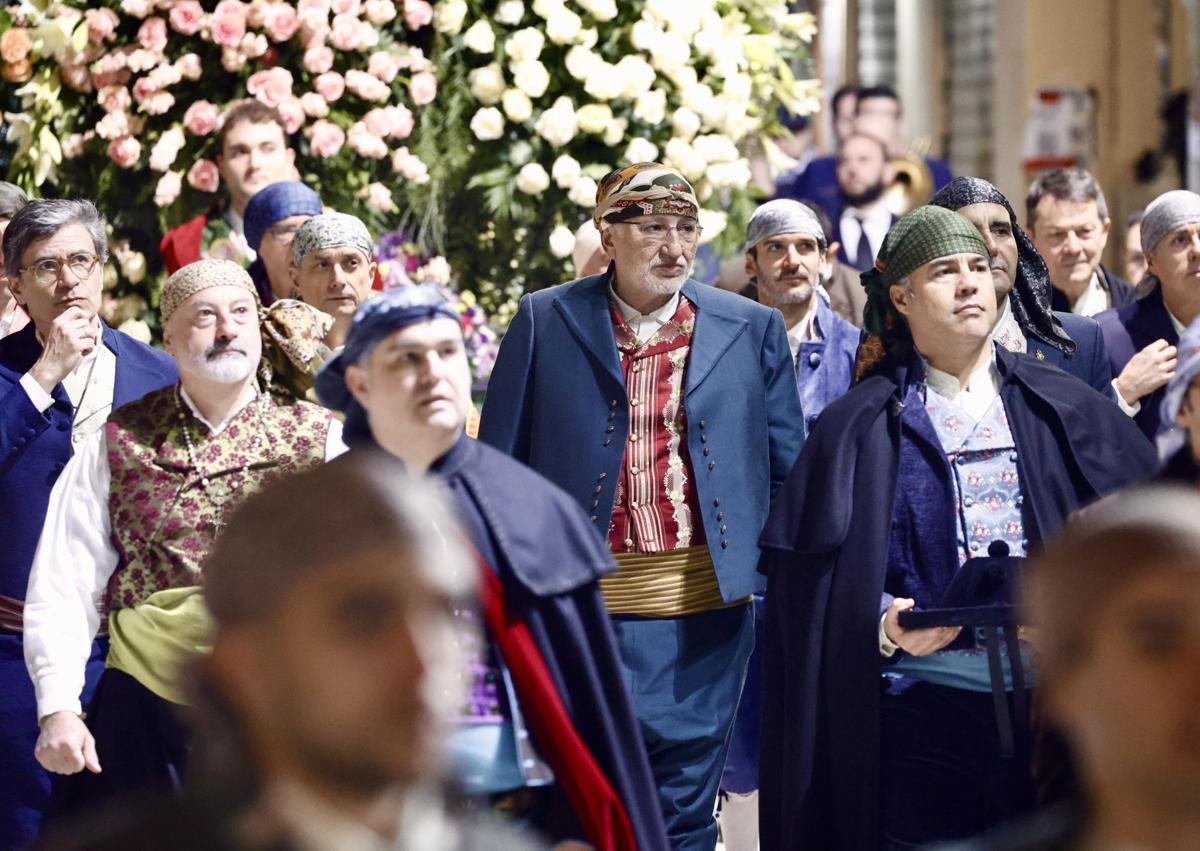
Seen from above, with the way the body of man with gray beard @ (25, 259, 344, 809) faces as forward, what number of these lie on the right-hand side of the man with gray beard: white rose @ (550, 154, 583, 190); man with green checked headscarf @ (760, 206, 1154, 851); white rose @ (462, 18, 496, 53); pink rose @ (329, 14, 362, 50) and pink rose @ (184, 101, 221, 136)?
0

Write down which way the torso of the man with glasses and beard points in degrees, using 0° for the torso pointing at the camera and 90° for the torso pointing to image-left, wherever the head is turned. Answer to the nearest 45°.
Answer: approximately 0°

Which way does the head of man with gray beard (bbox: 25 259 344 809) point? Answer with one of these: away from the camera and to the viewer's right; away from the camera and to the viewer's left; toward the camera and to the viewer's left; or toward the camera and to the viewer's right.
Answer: toward the camera and to the viewer's right

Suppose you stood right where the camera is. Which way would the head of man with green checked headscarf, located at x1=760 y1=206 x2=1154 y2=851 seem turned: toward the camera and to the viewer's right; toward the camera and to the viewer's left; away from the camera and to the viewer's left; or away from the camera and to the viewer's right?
toward the camera and to the viewer's right

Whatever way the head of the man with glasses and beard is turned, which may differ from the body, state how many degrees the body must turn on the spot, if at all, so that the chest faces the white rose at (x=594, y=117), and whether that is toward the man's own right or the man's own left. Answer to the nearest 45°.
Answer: approximately 180°

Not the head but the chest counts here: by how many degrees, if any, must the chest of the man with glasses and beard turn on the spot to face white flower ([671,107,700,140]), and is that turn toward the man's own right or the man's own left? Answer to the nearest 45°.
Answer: approximately 180°

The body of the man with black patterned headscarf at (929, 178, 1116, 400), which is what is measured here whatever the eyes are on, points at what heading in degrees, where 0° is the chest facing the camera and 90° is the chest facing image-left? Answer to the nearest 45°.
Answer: approximately 0°

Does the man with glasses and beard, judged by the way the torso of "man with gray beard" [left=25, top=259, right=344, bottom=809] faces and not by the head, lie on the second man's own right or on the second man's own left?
on the second man's own left

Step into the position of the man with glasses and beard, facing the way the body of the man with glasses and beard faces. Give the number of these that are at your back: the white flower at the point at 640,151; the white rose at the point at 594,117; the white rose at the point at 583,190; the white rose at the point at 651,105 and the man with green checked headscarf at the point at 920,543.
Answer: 4

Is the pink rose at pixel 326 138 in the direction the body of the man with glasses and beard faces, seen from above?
no

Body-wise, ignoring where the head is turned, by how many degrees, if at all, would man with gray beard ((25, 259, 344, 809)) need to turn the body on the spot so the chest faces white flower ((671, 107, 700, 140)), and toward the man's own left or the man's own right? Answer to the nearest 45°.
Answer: approximately 90° to the man's own left

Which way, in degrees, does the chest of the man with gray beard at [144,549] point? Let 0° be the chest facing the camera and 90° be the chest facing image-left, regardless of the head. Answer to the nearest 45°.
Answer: approximately 315°

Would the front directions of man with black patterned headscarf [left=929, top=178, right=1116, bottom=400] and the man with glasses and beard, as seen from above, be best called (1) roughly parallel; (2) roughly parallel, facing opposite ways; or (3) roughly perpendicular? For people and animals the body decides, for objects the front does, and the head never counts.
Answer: roughly parallel

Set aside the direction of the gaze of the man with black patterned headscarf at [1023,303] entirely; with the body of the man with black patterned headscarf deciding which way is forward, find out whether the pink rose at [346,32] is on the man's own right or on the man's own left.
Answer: on the man's own right

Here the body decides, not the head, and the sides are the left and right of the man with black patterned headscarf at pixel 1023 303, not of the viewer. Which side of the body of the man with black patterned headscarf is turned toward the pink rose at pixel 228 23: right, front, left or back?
right

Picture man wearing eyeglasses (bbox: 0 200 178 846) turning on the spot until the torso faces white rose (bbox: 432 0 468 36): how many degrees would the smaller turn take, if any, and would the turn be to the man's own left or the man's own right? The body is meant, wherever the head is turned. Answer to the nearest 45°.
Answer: approximately 90° to the man's own left

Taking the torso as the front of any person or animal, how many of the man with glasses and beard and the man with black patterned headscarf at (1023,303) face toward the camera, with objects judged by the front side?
2

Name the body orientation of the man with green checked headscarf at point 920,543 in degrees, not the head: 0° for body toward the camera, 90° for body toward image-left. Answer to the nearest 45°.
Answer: approximately 315°
